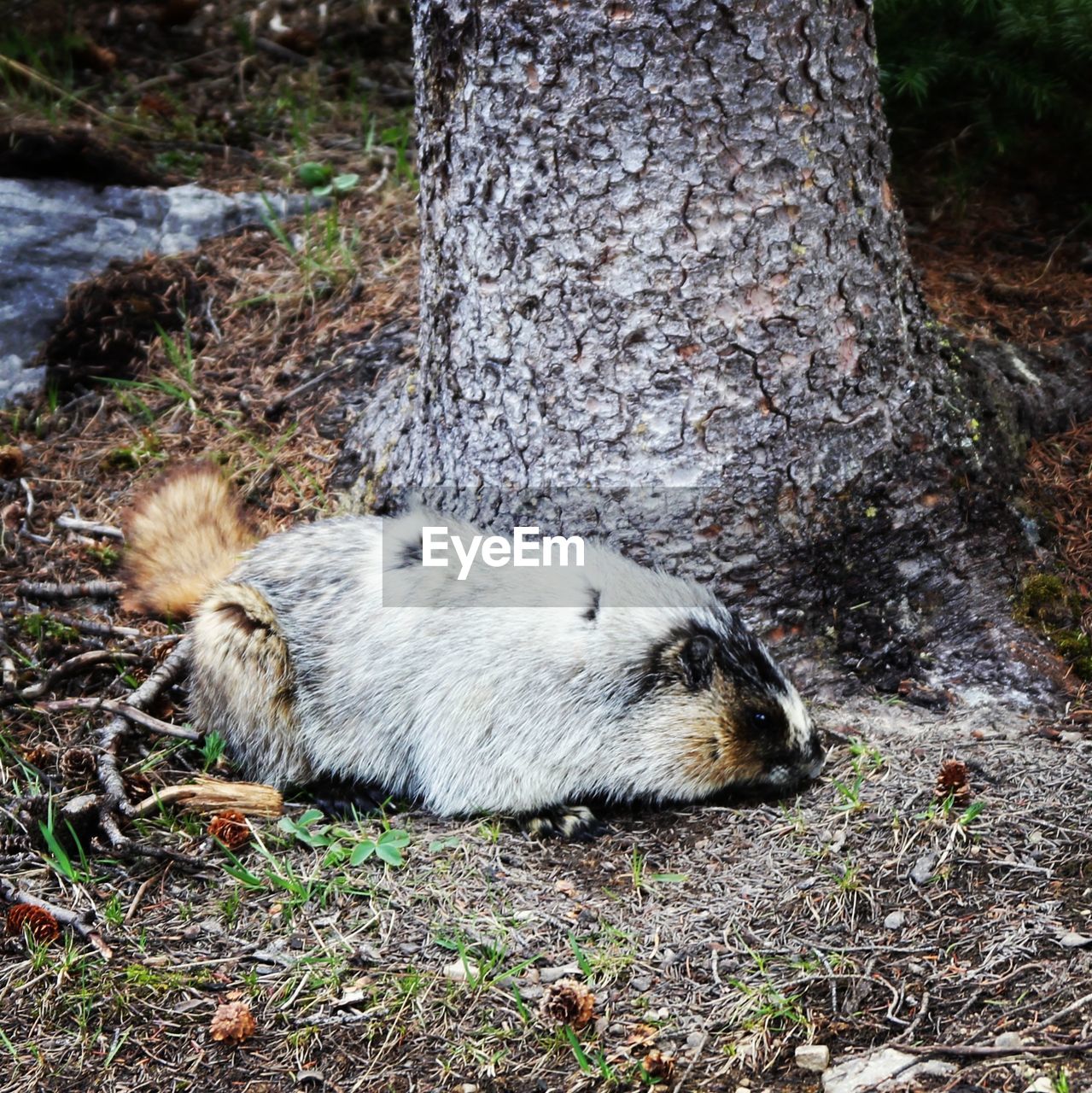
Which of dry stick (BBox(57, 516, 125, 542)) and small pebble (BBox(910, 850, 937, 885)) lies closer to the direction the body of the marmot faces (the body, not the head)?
the small pebble

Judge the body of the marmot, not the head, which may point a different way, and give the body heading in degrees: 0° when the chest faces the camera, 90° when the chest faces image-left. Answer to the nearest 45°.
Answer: approximately 270°

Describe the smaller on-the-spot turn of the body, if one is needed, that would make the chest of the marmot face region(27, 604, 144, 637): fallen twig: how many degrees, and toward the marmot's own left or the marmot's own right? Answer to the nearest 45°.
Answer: approximately 135° to the marmot's own left

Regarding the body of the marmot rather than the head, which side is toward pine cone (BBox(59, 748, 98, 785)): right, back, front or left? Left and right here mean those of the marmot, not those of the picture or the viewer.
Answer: back

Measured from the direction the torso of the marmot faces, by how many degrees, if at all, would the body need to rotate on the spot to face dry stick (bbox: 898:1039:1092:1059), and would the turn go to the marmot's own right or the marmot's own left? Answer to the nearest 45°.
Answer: approximately 45° to the marmot's own right

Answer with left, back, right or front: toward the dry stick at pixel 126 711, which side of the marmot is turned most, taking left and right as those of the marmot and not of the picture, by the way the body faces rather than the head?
back

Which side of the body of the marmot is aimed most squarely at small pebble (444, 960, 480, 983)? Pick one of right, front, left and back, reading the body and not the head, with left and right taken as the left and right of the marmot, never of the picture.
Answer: right

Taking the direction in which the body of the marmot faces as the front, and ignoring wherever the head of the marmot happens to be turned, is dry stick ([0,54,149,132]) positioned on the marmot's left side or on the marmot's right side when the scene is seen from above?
on the marmot's left side

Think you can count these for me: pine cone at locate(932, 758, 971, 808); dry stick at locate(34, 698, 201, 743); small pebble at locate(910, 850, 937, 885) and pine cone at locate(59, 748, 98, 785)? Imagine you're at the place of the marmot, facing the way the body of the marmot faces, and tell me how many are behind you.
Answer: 2
